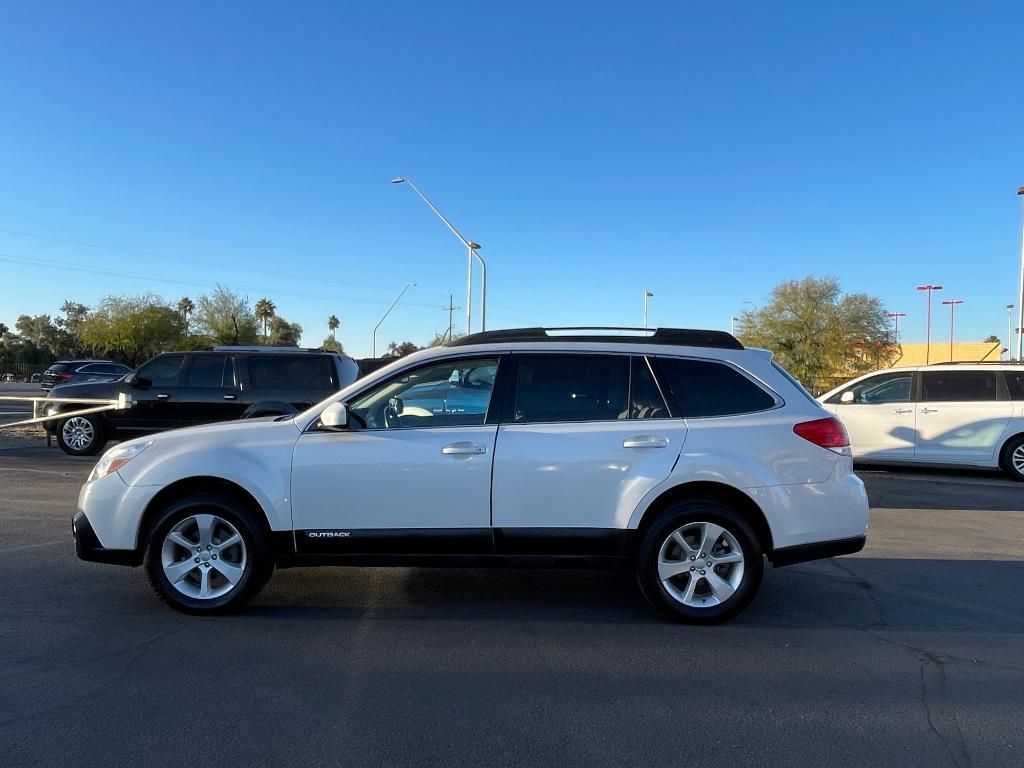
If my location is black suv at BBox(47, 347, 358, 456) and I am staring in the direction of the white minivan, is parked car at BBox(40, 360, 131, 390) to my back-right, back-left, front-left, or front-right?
back-left

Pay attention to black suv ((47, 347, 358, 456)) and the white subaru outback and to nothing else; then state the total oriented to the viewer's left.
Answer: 2

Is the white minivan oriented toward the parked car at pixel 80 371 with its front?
yes

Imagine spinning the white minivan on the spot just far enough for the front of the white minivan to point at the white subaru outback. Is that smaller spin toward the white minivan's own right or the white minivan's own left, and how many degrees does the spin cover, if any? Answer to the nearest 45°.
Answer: approximately 90° to the white minivan's own left

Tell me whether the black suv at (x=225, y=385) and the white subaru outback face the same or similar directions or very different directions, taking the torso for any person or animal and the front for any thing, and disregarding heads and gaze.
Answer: same or similar directions

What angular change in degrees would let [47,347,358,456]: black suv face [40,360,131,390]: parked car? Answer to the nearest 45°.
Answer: approximately 90° to its right

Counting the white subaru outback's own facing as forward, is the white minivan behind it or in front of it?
behind

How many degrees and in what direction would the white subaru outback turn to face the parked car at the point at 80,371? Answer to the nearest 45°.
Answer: approximately 45° to its right

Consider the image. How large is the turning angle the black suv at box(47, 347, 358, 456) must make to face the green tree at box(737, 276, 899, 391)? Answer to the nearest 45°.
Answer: approximately 135° to its right

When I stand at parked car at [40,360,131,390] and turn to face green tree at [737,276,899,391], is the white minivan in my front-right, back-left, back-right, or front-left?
front-right

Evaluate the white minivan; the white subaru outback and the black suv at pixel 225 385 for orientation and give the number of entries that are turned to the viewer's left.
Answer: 3

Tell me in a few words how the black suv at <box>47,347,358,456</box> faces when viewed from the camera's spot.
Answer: facing to the left of the viewer

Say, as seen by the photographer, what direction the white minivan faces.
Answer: facing to the left of the viewer

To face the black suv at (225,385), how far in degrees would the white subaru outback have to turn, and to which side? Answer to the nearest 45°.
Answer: approximately 45° to its right

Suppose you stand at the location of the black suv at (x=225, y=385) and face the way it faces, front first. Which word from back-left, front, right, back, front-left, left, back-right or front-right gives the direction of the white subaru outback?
left

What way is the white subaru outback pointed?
to the viewer's left

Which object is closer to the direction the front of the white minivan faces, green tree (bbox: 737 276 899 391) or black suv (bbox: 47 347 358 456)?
the black suv

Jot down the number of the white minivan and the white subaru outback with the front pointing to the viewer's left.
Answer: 2

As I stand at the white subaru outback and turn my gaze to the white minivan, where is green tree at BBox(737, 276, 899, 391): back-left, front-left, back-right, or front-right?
front-left
